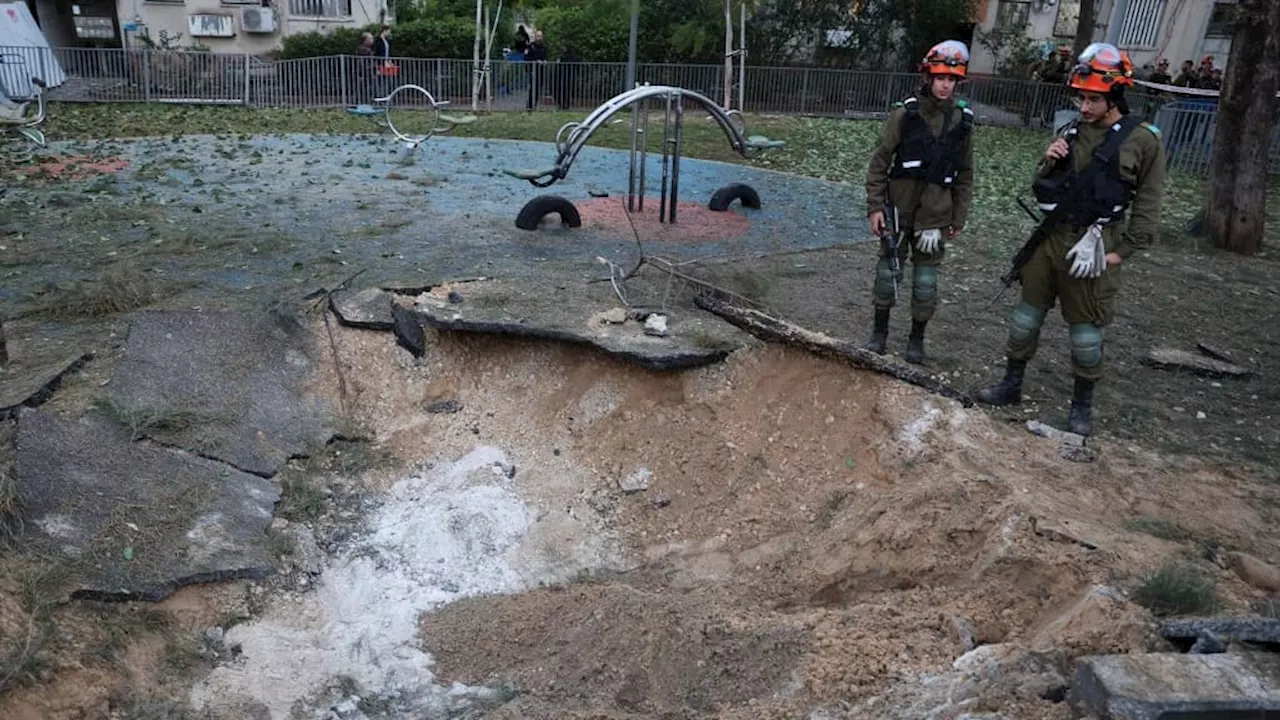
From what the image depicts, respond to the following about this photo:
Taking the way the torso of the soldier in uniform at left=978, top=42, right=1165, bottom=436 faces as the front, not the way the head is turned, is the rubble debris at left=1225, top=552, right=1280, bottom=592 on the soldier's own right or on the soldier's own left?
on the soldier's own left

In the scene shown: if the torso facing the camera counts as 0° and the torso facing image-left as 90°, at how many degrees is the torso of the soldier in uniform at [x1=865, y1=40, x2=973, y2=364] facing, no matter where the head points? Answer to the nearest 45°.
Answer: approximately 0°

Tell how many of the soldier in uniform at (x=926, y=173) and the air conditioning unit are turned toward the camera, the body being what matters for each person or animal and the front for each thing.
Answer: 2

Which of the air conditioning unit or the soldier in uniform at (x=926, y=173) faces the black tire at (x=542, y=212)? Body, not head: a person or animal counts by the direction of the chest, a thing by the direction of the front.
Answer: the air conditioning unit

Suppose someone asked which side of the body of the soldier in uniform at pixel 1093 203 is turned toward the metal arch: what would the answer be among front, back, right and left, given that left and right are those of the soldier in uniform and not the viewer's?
right

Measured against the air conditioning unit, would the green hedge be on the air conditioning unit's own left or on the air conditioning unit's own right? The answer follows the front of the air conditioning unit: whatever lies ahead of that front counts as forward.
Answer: on the air conditioning unit's own left

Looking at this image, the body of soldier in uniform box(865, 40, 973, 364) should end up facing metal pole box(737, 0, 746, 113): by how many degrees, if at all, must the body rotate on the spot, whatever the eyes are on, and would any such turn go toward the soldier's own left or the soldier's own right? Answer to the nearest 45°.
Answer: approximately 180°

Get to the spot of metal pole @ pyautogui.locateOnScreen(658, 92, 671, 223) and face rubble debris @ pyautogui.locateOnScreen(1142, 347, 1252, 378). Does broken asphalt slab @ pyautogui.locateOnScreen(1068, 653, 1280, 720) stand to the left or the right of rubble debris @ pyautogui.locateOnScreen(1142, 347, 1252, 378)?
right

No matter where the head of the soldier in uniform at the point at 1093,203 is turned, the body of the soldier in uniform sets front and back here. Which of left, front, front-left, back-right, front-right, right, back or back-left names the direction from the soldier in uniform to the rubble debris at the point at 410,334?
front-right

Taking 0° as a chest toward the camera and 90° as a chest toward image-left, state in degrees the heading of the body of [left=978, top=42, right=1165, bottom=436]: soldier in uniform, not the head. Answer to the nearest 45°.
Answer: approximately 45°

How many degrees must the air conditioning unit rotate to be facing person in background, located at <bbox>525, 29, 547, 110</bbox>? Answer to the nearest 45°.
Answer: approximately 45° to its left
